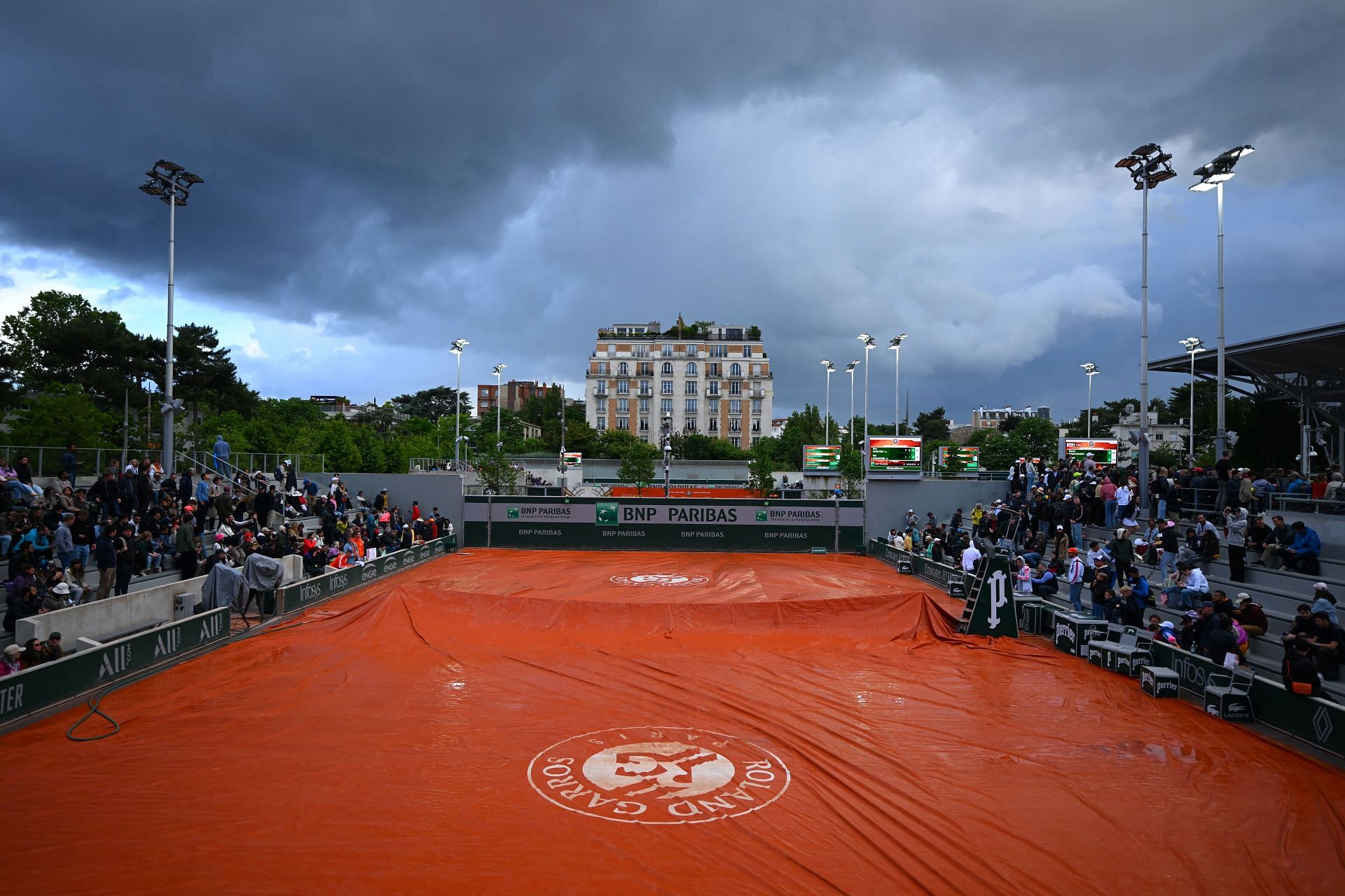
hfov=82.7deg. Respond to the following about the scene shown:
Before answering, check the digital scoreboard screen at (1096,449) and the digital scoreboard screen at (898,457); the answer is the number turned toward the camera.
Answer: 2

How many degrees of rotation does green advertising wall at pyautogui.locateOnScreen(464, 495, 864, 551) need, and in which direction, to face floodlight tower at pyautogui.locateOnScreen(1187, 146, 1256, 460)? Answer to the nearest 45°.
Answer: approximately 45° to its left

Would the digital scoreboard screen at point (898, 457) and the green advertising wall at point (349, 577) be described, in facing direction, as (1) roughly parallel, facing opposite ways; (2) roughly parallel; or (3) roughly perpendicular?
roughly perpendicular

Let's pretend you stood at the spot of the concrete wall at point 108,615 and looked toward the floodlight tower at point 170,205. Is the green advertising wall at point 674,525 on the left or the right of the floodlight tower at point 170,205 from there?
right

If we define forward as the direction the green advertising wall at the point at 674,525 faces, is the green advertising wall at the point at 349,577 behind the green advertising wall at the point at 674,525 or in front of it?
in front

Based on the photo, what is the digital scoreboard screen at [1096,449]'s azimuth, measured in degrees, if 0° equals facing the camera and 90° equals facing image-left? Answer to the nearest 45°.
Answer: approximately 0°

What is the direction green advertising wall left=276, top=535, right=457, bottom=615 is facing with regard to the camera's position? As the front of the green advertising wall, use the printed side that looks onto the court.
facing the viewer and to the right of the viewer

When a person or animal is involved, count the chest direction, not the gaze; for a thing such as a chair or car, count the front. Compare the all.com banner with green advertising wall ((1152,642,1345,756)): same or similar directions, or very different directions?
very different directions

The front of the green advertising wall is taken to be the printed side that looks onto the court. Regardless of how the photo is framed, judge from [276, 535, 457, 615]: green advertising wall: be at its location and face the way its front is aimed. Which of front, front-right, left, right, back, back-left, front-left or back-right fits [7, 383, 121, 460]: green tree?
back

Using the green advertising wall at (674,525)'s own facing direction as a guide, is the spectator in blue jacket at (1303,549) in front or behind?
in front

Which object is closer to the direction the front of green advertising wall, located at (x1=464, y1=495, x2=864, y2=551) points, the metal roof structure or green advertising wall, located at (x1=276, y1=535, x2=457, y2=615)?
the green advertising wall

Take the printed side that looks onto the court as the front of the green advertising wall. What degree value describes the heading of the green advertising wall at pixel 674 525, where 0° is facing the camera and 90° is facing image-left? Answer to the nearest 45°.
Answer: approximately 0°

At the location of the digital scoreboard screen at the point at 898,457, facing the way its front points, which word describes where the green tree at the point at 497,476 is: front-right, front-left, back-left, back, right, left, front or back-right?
right

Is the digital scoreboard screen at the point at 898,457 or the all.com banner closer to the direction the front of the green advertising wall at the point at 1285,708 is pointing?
the all.com banner
